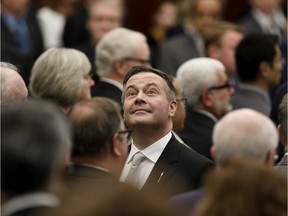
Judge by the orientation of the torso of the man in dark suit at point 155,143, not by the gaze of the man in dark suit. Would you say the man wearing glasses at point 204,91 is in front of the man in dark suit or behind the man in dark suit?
behind

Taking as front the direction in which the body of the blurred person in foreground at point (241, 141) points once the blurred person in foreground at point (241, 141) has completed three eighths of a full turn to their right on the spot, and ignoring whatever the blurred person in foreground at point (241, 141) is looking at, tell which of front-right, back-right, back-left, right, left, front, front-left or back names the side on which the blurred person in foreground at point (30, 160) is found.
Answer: right

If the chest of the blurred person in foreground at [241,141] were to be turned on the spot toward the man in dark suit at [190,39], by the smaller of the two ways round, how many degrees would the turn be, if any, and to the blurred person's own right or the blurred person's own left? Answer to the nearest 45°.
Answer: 0° — they already face them

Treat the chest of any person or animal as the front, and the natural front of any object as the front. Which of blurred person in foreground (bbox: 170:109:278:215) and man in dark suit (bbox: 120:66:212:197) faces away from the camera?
the blurred person in foreground

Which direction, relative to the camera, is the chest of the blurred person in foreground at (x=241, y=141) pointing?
away from the camera

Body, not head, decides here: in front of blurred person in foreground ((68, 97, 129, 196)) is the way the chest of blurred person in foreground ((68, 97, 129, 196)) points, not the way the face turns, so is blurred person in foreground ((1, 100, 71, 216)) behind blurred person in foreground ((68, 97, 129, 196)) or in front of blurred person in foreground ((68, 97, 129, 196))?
behind

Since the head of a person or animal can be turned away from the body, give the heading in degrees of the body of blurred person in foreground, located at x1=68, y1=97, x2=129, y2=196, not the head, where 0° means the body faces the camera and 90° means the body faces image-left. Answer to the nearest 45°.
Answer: approximately 225°

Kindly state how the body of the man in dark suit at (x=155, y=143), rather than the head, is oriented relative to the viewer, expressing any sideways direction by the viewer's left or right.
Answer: facing the viewer and to the left of the viewer

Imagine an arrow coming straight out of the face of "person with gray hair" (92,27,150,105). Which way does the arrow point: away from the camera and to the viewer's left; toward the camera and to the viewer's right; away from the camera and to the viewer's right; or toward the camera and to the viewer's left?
away from the camera and to the viewer's right

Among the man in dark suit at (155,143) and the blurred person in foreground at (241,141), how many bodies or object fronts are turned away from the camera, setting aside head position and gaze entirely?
1

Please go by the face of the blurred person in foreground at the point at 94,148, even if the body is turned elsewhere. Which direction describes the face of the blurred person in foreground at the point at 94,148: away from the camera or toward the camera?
away from the camera

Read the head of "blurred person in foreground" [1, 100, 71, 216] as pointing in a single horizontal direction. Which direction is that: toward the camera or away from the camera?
away from the camera
